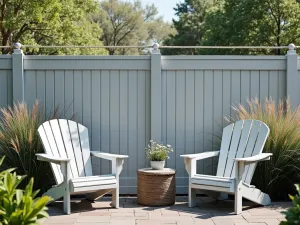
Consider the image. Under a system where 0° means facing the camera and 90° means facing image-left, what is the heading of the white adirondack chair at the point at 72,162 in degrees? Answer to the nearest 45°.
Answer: approximately 315°

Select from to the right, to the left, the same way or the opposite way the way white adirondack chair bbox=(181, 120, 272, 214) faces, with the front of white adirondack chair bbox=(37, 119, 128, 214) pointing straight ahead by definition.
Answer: to the right

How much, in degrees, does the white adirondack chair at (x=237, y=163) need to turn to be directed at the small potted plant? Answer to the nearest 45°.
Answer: approximately 45° to its right

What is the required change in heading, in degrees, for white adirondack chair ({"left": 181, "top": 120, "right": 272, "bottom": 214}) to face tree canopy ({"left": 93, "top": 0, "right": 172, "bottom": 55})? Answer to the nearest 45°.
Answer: approximately 135° to its right

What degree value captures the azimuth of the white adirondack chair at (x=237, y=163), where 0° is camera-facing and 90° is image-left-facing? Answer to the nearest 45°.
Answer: approximately 45°

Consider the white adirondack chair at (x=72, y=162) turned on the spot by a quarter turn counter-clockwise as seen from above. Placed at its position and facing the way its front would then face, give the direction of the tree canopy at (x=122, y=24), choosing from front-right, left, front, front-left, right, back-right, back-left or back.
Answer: front-left

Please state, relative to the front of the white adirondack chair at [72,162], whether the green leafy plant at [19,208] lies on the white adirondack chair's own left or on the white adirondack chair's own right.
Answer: on the white adirondack chair's own right
